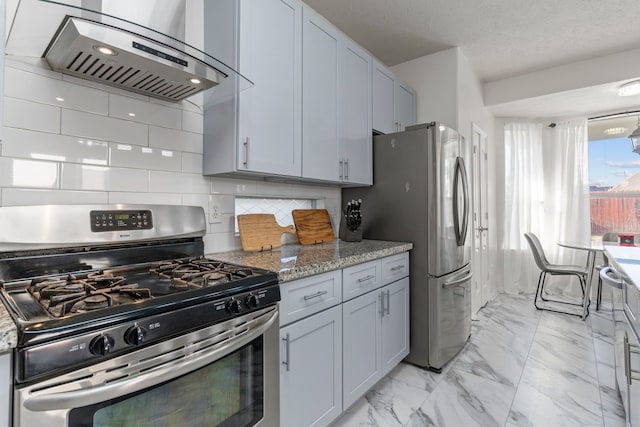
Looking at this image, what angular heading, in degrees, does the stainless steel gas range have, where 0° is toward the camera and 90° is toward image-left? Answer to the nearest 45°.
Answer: approximately 315°

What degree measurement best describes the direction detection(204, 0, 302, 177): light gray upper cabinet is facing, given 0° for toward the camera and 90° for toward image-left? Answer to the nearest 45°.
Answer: approximately 315°

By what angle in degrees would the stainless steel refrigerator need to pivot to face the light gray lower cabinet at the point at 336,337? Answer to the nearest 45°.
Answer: approximately 90° to its right

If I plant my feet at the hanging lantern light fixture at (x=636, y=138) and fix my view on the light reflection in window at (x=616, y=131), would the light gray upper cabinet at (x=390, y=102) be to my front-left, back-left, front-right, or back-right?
back-left

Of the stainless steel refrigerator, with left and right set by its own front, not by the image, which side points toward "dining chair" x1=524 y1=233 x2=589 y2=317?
left

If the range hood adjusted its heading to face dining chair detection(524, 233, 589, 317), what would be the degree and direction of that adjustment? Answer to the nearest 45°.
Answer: approximately 45° to its left

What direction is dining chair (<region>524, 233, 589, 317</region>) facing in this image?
to the viewer's right

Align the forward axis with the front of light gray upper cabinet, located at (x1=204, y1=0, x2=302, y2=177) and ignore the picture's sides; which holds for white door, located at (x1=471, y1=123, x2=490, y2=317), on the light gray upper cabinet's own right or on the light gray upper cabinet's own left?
on the light gray upper cabinet's own left

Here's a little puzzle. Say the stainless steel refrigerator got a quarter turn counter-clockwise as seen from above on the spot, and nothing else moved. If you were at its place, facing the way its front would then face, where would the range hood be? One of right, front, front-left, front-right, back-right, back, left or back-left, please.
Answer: back

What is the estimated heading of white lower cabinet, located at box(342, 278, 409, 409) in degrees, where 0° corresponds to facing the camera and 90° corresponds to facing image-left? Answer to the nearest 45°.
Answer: approximately 315°

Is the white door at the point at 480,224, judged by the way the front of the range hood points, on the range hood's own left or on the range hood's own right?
on the range hood's own left

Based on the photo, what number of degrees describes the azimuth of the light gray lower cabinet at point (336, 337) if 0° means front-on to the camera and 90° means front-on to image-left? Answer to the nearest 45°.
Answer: approximately 315°
